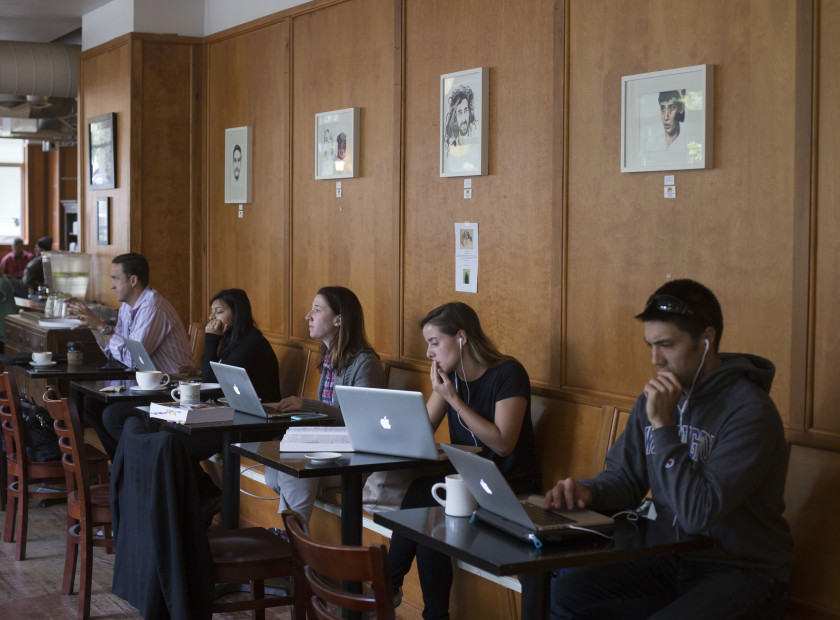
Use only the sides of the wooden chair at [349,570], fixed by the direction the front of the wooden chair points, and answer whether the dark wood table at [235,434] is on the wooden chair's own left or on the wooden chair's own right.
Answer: on the wooden chair's own left

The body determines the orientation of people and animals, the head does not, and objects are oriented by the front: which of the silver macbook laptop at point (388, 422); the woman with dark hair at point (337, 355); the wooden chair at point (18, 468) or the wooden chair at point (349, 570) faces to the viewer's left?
the woman with dark hair

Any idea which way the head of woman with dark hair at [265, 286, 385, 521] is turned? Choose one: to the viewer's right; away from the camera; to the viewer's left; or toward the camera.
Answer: to the viewer's left

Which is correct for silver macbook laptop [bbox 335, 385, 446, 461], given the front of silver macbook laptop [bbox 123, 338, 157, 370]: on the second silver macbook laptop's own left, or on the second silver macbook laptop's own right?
on the second silver macbook laptop's own right

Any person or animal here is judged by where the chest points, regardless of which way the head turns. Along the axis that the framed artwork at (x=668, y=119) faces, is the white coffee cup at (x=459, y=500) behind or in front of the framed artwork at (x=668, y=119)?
in front

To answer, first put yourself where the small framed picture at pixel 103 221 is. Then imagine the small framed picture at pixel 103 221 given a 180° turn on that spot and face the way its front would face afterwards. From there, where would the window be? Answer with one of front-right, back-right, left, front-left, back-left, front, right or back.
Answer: front-left

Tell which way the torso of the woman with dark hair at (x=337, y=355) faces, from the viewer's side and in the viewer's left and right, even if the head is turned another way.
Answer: facing to the left of the viewer

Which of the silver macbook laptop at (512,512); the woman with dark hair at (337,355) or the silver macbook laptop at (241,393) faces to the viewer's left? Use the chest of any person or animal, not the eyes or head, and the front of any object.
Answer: the woman with dark hair

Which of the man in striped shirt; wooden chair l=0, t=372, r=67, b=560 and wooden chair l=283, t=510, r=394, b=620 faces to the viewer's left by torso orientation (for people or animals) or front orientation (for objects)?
the man in striped shirt

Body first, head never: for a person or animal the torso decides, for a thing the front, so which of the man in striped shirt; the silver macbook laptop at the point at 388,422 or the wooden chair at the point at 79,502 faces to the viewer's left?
the man in striped shirt

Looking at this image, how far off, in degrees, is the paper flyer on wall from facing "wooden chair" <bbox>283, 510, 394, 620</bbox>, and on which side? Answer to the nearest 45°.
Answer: approximately 45° to its left
